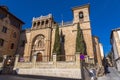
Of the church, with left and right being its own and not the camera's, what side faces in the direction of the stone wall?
front

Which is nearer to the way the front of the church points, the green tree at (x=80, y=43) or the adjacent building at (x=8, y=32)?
the green tree

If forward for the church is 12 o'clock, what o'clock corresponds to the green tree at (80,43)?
The green tree is roughly at 10 o'clock from the church.

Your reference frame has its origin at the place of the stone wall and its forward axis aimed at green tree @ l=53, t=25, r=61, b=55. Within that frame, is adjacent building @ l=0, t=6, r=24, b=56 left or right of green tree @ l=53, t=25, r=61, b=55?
left

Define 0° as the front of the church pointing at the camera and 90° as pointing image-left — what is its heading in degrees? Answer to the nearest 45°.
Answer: approximately 0°

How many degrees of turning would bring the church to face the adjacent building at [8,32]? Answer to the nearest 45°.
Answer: approximately 90° to its right

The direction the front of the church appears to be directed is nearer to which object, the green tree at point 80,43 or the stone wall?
the stone wall
